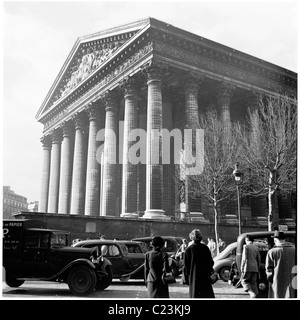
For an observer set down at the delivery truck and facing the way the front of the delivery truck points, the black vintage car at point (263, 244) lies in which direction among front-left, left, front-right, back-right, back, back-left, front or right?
front-left

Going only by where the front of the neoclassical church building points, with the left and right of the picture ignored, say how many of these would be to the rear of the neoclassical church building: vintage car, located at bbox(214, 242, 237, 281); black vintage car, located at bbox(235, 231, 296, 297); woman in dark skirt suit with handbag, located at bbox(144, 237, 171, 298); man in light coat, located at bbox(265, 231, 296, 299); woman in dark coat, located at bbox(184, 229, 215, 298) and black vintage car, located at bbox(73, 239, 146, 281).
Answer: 0

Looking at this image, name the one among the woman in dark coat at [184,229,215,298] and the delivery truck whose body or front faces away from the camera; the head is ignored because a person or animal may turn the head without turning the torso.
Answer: the woman in dark coat

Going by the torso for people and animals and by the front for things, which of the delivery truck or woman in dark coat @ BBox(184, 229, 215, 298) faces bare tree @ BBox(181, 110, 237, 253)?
the woman in dark coat

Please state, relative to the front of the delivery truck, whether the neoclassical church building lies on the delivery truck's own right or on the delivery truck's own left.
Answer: on the delivery truck's own left

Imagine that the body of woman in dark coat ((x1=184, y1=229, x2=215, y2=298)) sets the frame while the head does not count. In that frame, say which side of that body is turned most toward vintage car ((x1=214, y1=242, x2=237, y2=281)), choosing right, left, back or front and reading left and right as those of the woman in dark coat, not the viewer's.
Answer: front

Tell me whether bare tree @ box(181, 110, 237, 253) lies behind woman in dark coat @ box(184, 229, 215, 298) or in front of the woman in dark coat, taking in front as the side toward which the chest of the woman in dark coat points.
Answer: in front

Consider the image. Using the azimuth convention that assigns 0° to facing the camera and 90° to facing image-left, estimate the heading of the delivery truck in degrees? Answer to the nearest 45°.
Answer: approximately 315°

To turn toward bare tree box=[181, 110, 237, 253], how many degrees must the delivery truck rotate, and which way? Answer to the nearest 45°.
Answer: approximately 90° to its left

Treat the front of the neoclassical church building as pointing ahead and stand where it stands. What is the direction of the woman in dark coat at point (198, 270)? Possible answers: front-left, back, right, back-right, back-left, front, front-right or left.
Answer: front-left

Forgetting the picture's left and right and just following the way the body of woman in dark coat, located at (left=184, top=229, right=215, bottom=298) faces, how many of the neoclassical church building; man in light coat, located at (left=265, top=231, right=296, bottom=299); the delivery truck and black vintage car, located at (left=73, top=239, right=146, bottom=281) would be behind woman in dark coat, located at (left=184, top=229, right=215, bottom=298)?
0

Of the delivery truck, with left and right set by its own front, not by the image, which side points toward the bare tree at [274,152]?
left

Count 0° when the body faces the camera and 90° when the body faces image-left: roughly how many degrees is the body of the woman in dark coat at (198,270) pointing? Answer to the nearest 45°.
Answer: approximately 180°

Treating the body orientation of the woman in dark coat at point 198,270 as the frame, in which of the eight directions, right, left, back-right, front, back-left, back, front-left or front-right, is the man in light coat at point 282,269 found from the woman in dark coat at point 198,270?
front-right

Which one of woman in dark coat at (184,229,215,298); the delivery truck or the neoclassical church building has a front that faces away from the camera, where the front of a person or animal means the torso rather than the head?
the woman in dark coat
